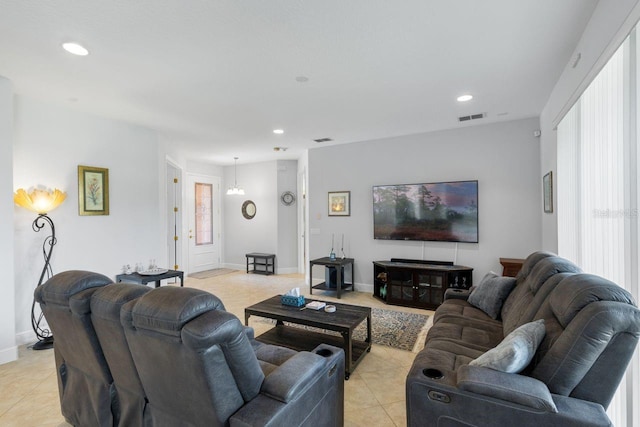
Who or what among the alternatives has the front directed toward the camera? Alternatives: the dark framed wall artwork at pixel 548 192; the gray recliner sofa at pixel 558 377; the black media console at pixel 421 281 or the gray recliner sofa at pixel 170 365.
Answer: the black media console

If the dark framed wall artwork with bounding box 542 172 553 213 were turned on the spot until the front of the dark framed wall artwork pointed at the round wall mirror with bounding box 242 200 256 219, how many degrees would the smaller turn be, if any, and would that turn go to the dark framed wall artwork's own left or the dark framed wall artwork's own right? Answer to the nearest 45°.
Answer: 0° — it already faces it

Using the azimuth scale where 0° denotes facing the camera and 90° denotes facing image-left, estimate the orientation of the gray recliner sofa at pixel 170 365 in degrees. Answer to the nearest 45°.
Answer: approximately 225°

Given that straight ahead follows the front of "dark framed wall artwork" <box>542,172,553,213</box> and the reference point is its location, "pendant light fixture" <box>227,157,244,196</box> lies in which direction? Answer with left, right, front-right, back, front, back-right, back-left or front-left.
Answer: front

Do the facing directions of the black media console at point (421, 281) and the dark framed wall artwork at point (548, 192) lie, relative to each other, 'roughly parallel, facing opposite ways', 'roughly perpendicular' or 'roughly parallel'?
roughly perpendicular

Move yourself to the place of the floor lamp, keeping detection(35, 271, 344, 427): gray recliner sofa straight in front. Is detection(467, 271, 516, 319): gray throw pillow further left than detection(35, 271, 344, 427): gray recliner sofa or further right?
left

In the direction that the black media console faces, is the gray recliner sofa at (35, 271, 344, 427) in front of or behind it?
in front

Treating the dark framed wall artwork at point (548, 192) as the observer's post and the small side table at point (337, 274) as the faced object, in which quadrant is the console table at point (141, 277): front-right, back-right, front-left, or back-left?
front-left

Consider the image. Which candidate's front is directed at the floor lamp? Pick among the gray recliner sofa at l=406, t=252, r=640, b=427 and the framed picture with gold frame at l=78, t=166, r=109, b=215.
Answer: the gray recliner sofa

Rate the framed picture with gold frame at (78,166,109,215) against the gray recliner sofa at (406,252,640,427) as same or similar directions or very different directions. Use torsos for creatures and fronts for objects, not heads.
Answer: very different directions

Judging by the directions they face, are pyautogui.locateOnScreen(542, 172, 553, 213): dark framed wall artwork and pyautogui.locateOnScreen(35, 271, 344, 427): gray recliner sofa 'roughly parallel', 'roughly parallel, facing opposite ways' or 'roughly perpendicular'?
roughly perpendicular

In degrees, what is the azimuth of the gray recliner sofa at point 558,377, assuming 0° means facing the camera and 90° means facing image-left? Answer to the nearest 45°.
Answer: approximately 90°

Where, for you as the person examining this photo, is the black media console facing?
facing the viewer

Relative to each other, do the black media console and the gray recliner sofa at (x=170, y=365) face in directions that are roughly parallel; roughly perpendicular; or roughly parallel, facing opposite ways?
roughly parallel, facing opposite ways

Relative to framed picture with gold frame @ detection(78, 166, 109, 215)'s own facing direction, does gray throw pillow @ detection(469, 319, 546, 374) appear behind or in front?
in front
